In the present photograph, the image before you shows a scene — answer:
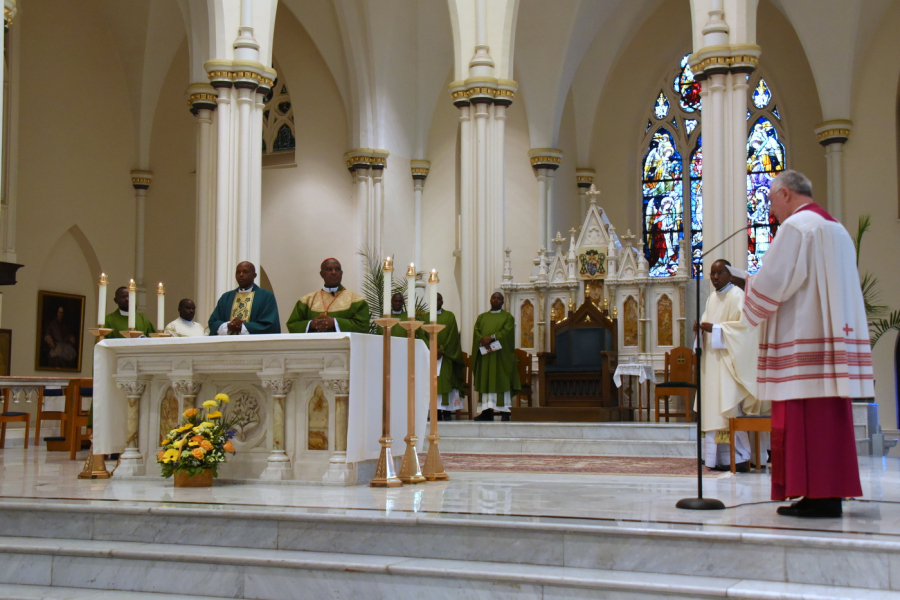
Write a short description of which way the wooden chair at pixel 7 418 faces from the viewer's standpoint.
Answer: facing to the right of the viewer

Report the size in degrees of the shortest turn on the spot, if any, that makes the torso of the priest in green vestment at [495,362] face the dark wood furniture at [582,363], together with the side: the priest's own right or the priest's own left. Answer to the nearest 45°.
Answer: approximately 90° to the priest's own left

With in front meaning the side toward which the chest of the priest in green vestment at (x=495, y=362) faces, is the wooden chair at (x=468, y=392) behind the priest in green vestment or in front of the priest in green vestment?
behind

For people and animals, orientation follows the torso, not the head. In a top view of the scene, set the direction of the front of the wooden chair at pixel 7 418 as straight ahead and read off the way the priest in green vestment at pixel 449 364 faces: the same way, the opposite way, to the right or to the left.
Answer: to the right

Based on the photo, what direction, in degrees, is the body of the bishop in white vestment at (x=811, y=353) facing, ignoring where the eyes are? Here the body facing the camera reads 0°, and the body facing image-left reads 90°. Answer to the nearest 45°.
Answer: approximately 135°

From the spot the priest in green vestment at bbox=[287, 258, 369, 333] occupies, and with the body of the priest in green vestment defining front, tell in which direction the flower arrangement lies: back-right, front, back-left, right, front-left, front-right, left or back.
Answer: front-right

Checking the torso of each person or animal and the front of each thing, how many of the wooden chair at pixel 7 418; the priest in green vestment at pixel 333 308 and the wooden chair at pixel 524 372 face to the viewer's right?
1

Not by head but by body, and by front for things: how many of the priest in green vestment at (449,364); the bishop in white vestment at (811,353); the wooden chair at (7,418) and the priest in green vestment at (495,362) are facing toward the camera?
2

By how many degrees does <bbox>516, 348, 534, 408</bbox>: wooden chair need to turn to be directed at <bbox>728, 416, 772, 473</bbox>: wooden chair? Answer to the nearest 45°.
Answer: approximately 45° to its left

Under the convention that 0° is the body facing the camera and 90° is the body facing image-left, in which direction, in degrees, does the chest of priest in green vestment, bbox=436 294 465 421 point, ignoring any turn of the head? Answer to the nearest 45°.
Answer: approximately 0°

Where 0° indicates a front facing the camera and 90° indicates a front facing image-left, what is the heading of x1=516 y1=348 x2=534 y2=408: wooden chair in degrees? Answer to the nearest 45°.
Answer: approximately 45°

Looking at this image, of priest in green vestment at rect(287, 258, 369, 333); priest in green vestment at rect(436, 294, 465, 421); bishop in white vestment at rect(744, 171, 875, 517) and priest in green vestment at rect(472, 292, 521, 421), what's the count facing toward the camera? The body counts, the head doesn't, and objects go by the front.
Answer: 3

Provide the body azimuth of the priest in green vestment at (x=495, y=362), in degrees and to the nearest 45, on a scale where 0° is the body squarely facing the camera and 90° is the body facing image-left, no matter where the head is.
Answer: approximately 0°
